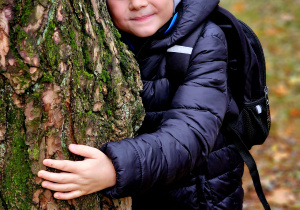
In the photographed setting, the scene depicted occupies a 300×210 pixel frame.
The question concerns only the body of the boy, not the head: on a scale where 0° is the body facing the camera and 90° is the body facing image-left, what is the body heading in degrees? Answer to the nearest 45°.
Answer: approximately 45°

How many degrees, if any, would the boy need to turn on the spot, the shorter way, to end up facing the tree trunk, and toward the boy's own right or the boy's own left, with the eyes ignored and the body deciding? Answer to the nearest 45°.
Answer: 0° — they already face it
